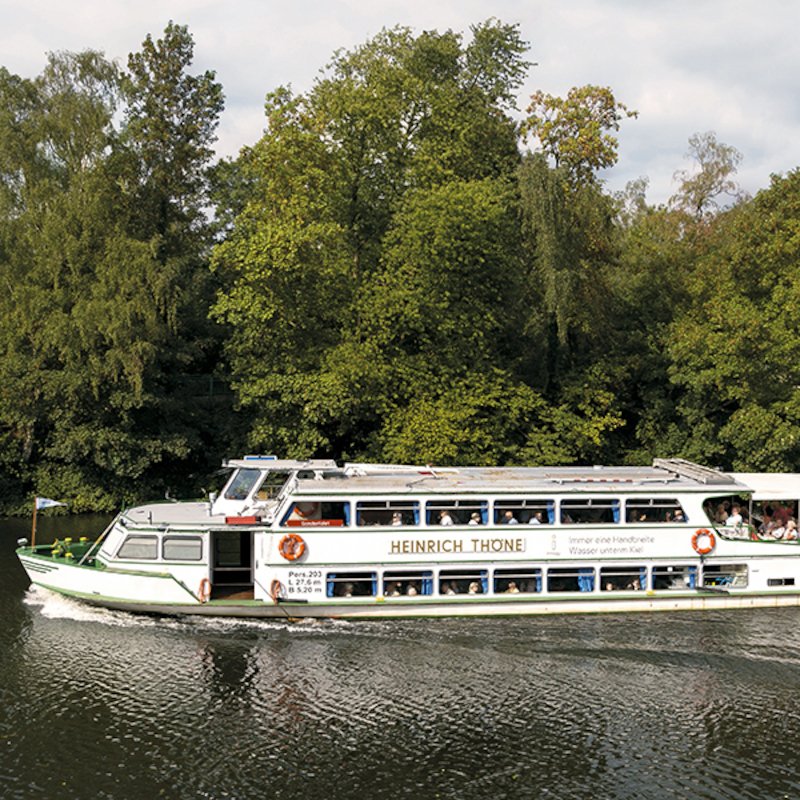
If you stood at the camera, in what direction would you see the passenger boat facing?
facing to the left of the viewer

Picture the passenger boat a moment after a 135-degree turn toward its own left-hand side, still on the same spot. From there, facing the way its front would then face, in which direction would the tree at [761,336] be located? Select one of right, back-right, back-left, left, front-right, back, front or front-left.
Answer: left
